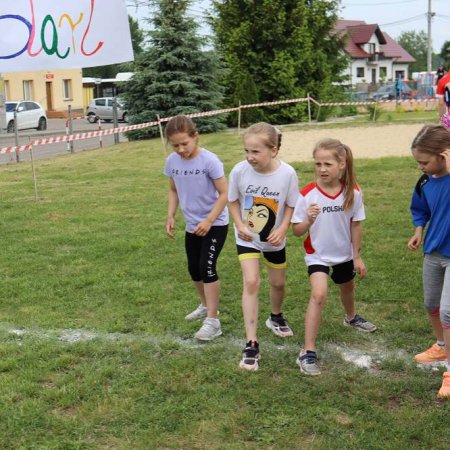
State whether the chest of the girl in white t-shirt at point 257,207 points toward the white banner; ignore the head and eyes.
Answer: no

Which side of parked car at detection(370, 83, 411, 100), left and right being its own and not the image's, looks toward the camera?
left

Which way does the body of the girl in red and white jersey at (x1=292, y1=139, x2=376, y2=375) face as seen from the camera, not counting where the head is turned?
toward the camera

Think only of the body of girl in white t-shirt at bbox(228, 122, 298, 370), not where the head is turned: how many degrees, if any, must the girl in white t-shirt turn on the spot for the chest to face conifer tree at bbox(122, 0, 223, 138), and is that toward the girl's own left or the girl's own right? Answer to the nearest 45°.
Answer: approximately 180°

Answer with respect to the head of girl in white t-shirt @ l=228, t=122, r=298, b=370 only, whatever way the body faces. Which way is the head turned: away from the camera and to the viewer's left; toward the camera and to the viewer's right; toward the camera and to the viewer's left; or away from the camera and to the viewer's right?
toward the camera and to the viewer's left

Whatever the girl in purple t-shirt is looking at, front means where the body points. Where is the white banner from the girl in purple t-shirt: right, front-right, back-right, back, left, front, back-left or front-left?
right

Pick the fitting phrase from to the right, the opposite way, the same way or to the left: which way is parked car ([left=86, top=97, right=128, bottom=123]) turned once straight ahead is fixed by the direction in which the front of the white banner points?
to the left

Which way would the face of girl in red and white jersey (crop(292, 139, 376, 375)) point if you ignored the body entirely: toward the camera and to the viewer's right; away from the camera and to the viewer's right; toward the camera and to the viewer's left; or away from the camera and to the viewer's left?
toward the camera and to the viewer's left

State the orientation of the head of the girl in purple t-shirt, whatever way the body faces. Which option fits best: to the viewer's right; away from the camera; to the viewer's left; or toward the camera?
toward the camera

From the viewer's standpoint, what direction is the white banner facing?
toward the camera

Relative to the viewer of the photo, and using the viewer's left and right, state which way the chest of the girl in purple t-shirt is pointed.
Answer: facing the viewer and to the left of the viewer

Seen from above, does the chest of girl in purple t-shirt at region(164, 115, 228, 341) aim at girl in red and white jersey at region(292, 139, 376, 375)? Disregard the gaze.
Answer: no

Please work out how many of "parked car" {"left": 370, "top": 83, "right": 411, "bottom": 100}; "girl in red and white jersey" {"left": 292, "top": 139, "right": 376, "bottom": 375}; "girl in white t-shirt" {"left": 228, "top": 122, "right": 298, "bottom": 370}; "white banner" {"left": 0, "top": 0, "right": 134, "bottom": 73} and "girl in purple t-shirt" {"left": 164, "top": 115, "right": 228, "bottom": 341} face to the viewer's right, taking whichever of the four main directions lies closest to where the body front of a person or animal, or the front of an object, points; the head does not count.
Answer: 0

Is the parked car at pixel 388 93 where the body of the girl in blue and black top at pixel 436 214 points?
no
